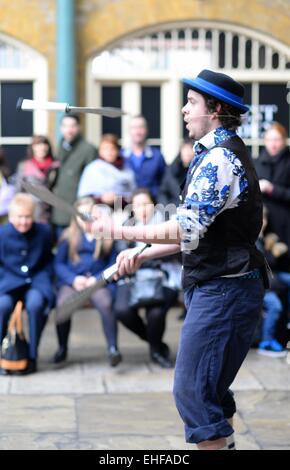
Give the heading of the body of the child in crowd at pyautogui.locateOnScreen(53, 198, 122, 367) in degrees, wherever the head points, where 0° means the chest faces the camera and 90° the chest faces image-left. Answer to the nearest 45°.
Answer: approximately 0°

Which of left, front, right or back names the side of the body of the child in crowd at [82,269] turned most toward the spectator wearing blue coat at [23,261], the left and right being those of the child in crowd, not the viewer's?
right

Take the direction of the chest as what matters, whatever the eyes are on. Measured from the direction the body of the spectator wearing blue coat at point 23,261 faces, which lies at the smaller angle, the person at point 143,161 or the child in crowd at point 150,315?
the child in crowd

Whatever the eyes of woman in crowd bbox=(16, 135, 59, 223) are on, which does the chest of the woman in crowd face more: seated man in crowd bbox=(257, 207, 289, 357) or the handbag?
the handbag

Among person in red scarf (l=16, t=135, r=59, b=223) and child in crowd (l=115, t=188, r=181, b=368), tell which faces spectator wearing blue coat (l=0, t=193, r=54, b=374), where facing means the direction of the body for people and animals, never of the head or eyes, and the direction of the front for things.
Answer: the person in red scarf

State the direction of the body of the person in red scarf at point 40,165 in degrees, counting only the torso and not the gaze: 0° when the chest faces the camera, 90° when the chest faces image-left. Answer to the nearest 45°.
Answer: approximately 0°

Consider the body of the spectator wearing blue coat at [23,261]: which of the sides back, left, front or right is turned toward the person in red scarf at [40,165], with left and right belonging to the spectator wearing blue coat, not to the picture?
back
